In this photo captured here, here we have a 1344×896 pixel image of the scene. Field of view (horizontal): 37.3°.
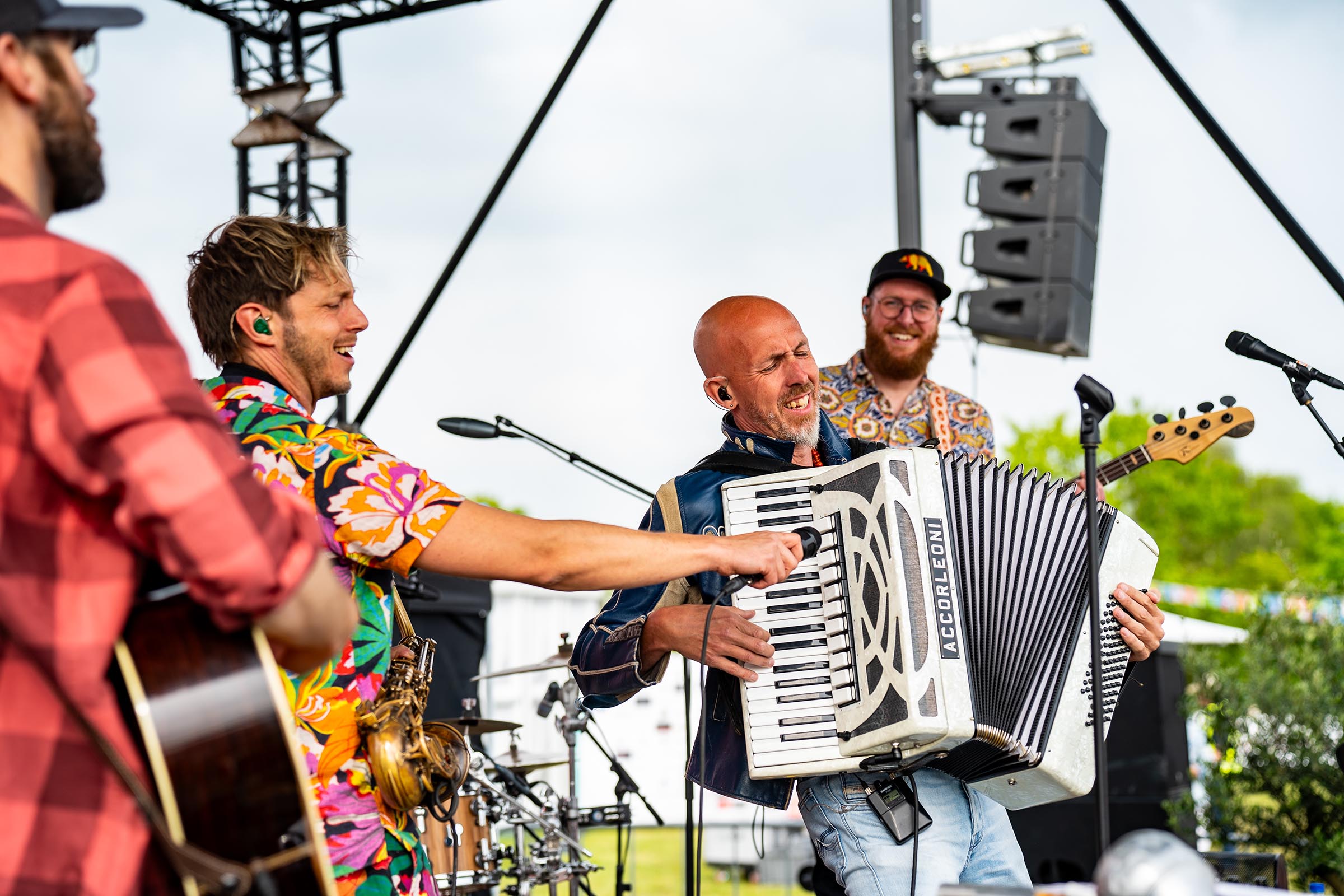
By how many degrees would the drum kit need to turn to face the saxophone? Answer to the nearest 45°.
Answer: approximately 90° to its right

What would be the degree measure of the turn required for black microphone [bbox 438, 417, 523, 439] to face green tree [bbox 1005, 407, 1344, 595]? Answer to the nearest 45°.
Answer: approximately 135° to its right

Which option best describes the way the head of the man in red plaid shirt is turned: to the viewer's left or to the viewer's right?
to the viewer's right

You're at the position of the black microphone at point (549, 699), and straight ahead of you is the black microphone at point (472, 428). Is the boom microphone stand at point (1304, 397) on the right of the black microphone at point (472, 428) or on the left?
left

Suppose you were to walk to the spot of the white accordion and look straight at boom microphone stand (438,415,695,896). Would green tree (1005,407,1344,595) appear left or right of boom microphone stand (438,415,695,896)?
right

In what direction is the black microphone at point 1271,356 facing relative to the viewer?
to the viewer's left

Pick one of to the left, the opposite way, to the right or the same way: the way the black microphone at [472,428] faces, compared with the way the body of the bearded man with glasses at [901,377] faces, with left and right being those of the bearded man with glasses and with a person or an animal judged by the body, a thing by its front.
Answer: to the right

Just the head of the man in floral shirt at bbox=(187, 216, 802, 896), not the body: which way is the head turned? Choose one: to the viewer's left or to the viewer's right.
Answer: to the viewer's right

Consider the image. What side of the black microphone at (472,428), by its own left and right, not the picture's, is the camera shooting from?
left

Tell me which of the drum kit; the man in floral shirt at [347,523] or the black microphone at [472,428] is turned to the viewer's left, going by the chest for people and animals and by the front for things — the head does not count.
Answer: the black microphone
